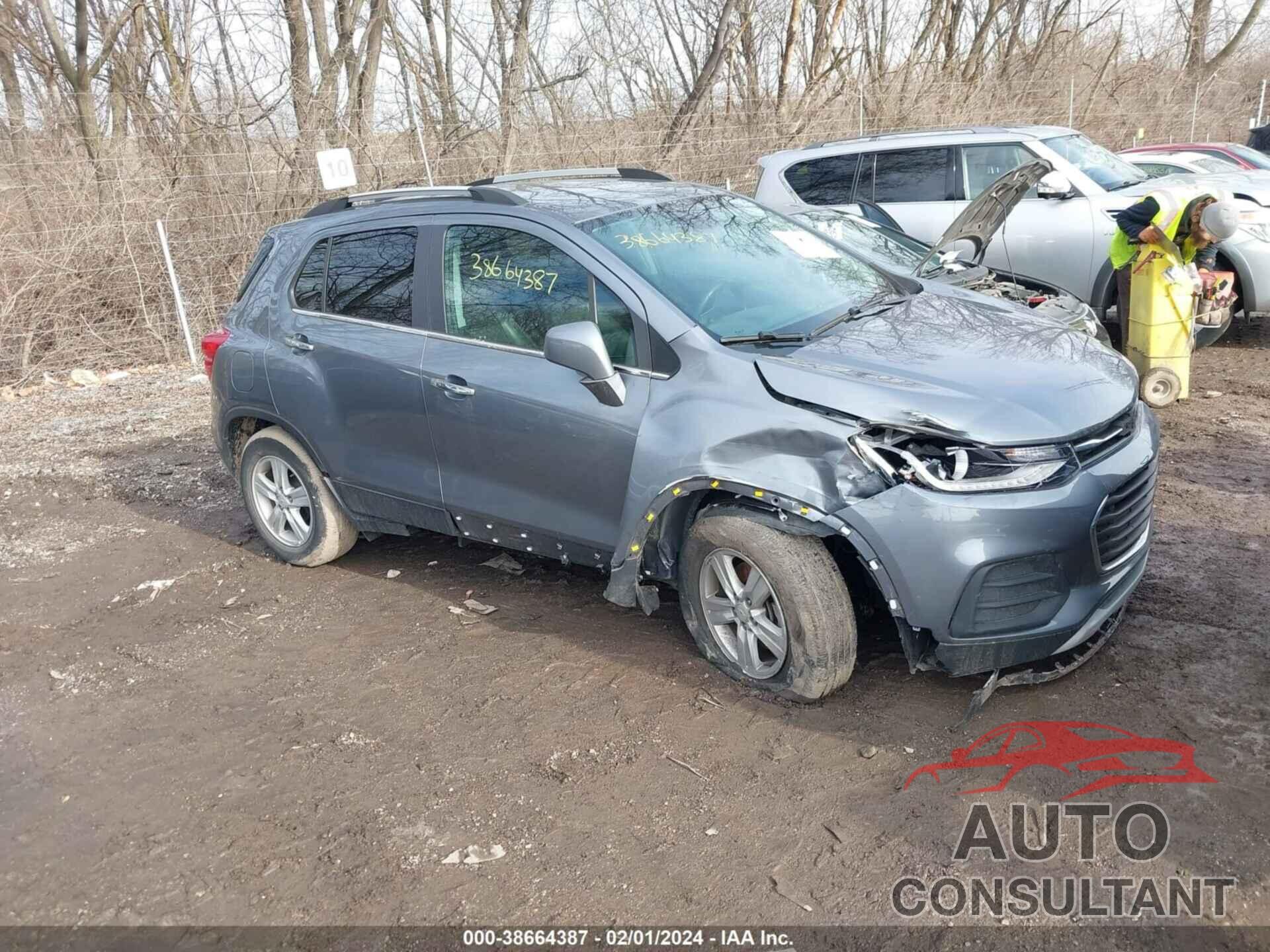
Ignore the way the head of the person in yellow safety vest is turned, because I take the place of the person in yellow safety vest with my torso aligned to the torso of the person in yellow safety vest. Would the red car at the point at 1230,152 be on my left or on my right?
on my left

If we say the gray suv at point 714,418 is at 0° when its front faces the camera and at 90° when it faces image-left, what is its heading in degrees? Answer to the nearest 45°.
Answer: approximately 315°

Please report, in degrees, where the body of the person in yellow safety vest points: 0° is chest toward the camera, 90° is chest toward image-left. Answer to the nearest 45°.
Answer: approximately 315°

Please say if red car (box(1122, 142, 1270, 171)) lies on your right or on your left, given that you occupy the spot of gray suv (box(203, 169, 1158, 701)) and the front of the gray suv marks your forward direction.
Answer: on your left

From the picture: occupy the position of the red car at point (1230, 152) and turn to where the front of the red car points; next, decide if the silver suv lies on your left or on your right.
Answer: on your right

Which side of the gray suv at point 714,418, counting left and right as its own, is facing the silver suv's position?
left

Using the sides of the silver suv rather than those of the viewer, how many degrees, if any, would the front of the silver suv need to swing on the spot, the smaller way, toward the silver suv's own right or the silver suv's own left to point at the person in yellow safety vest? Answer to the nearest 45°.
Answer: approximately 45° to the silver suv's own right

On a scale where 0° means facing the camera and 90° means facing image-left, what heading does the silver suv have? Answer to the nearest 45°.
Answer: approximately 315°
